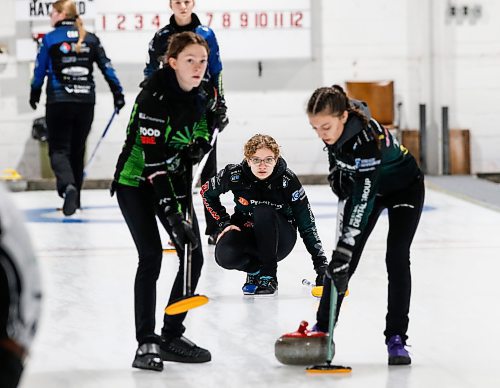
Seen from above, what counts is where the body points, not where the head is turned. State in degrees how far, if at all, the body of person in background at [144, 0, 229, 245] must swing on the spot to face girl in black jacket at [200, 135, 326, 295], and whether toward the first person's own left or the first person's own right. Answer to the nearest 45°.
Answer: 0° — they already face them

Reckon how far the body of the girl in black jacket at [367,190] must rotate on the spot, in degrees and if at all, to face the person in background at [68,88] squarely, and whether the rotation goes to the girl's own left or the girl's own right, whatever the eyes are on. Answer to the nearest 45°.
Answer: approximately 90° to the girl's own right

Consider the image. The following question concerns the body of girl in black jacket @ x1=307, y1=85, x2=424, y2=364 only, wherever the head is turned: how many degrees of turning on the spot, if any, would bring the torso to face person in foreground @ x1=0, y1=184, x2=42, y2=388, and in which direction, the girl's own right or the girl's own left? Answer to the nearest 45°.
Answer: approximately 45° to the girl's own left

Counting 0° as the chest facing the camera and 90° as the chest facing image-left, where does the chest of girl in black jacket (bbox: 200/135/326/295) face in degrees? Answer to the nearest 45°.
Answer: approximately 0°

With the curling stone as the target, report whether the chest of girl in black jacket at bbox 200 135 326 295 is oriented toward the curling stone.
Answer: yes

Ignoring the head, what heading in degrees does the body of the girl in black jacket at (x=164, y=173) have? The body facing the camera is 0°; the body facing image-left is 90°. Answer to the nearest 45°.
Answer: approximately 315°

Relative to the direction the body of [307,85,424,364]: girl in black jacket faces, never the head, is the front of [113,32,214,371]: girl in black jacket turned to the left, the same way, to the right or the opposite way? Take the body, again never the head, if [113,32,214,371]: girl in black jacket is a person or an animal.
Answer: to the left

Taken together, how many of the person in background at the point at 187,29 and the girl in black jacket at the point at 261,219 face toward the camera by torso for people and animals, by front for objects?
2

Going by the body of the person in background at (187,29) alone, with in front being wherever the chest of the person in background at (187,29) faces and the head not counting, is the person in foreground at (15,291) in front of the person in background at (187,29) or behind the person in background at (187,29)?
in front
